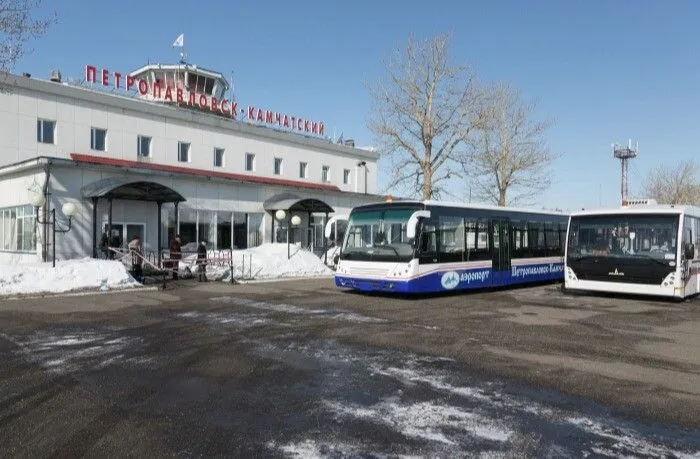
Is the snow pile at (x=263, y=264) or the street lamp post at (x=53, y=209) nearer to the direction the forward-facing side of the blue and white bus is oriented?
the street lamp post

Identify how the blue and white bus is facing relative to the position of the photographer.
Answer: facing the viewer and to the left of the viewer

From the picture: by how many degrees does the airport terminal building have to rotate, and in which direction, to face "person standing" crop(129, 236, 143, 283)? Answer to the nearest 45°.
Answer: approximately 45° to its right

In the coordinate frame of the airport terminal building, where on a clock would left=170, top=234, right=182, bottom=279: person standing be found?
The person standing is roughly at 1 o'clock from the airport terminal building.

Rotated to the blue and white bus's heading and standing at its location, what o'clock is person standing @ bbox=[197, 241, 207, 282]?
The person standing is roughly at 2 o'clock from the blue and white bus.

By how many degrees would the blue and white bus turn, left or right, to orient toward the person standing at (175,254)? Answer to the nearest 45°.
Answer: approximately 45° to its right

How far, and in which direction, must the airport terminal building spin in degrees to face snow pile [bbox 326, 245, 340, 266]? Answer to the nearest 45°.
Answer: approximately 45° to its left

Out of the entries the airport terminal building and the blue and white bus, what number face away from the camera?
0

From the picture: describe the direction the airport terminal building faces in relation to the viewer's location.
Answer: facing the viewer and to the right of the viewer
